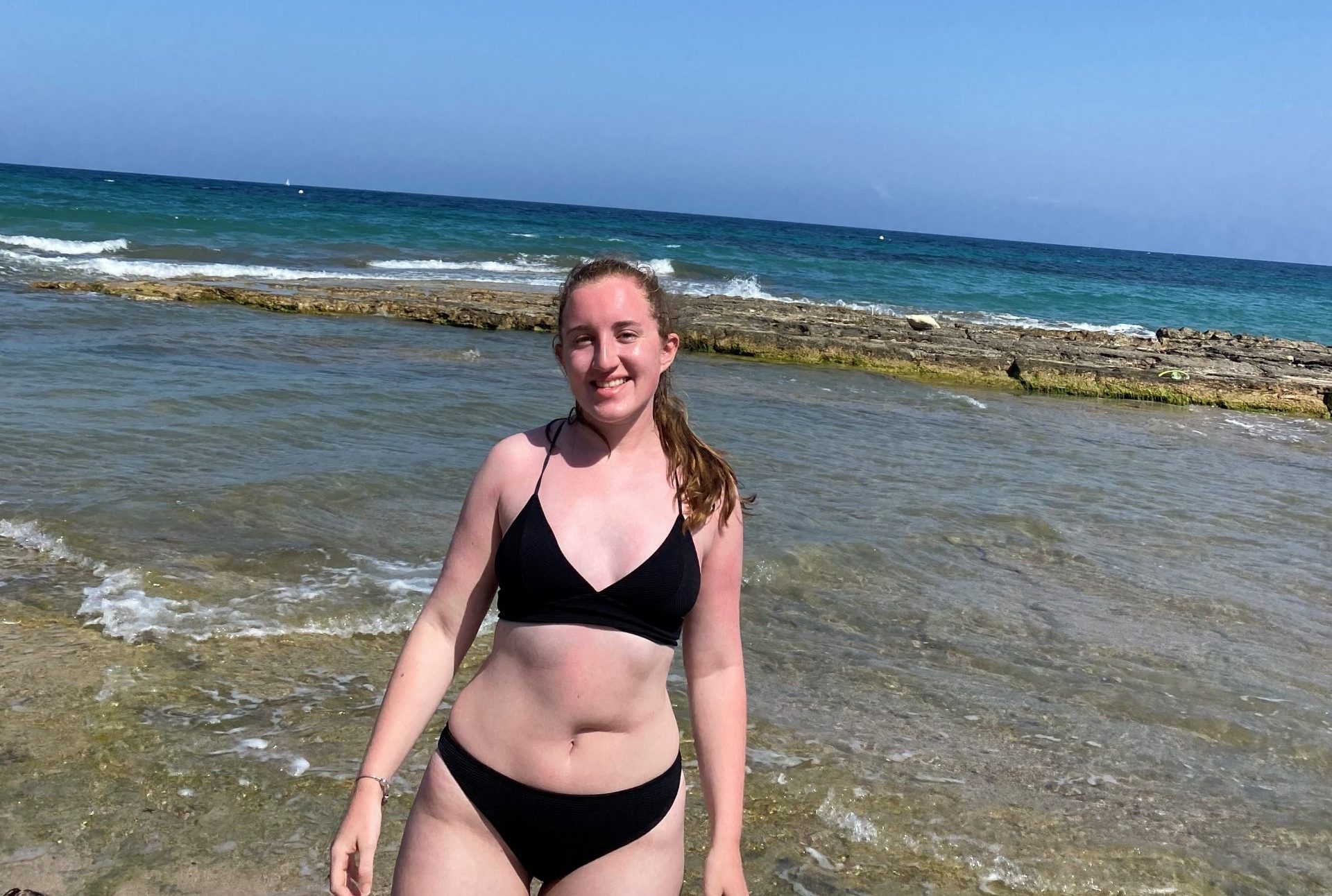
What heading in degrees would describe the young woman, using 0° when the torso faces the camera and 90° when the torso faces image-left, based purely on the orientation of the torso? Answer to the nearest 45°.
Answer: approximately 0°
